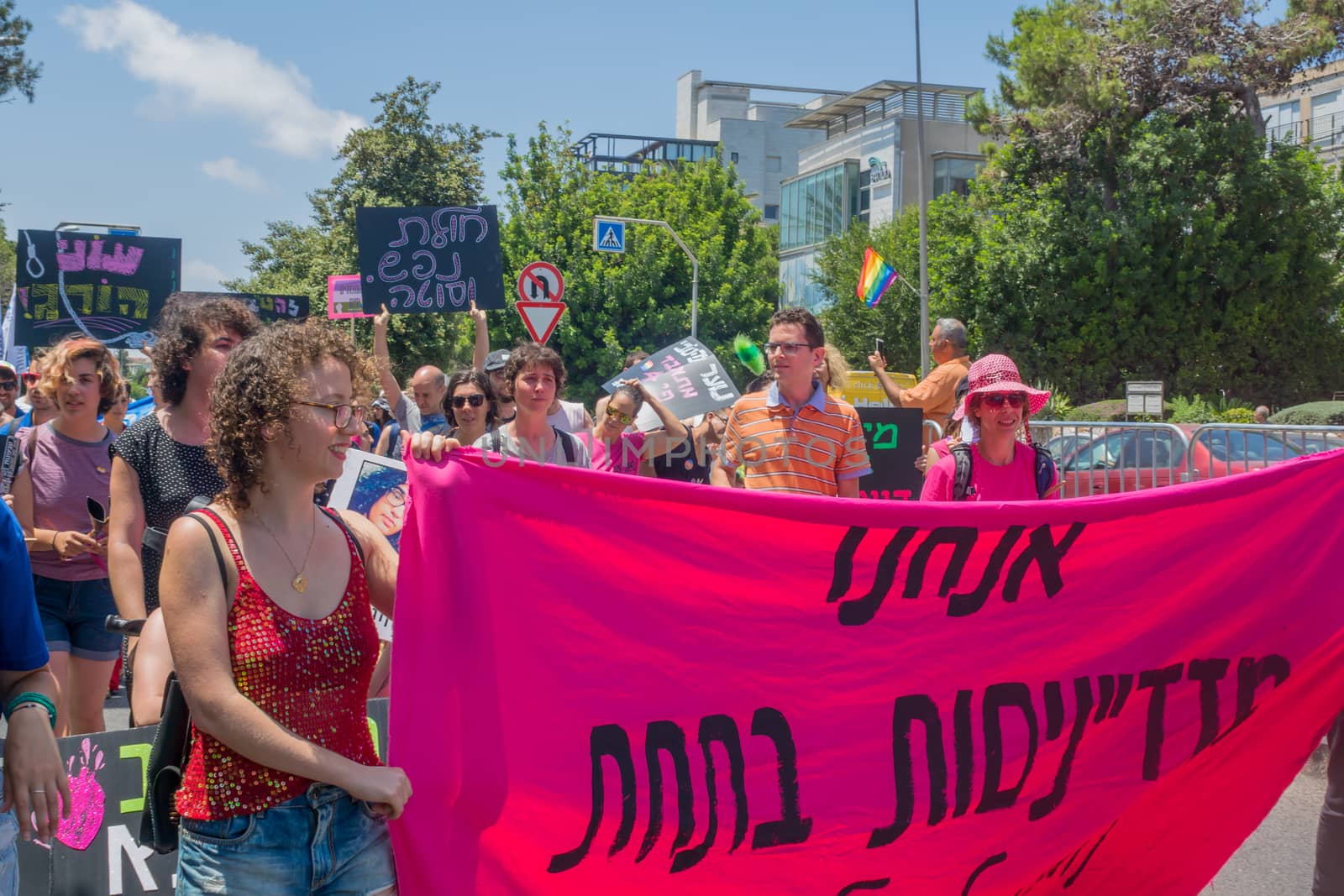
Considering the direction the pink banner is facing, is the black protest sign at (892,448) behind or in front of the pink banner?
behind

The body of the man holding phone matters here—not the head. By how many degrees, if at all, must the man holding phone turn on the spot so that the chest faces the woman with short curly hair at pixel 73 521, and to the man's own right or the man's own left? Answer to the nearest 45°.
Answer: approximately 45° to the man's own left

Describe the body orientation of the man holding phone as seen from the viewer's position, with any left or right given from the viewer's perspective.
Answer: facing to the left of the viewer

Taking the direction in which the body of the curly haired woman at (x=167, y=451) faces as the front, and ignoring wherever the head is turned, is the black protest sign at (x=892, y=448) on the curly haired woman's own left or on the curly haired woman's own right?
on the curly haired woman's own left

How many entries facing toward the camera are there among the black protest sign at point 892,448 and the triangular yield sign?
2

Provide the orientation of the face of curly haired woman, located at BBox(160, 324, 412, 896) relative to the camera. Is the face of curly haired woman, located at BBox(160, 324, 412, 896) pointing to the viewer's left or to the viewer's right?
to the viewer's right

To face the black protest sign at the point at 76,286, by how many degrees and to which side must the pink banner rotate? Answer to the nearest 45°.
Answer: approximately 135° to its right

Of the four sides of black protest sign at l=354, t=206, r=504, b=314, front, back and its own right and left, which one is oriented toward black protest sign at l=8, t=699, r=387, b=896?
front

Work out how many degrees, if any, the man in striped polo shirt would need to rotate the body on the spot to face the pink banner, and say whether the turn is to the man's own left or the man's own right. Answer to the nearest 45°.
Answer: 0° — they already face it

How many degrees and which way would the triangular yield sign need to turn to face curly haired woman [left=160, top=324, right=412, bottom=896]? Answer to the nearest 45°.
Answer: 0° — it already faces them

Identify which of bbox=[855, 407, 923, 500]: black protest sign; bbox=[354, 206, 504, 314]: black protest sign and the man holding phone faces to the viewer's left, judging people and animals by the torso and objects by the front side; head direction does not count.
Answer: the man holding phone

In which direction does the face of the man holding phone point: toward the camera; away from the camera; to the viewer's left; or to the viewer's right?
to the viewer's left
